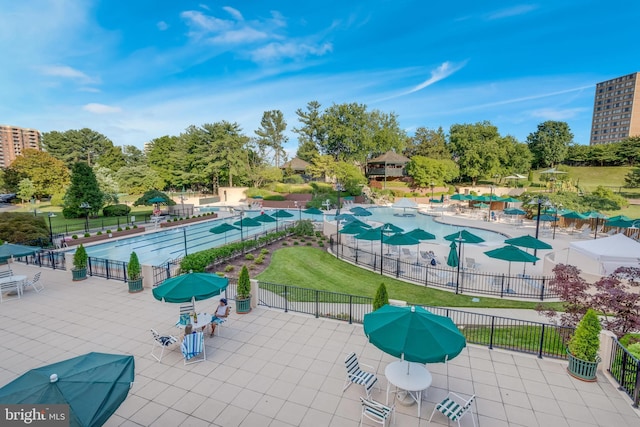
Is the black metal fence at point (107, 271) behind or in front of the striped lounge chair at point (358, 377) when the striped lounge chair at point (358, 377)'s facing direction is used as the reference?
behind

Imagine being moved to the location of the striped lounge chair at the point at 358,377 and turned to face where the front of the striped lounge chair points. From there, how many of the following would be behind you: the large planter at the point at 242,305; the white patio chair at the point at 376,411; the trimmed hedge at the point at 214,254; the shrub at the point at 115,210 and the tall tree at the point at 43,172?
4

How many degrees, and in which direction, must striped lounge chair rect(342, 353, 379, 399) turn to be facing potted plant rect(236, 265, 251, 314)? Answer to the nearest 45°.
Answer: approximately 180°

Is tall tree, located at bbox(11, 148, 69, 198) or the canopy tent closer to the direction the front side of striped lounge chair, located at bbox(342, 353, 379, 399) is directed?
the canopy tent

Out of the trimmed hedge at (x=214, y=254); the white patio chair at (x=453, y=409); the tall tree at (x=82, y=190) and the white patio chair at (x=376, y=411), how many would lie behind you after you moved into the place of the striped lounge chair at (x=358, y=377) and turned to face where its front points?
2

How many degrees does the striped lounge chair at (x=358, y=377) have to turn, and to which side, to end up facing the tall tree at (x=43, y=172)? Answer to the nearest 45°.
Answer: approximately 180°

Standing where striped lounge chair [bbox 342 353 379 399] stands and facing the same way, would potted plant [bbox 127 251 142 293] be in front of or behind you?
behind

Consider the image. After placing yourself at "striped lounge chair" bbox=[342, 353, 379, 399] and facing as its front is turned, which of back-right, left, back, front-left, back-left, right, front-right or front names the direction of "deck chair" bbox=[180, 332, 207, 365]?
back-right

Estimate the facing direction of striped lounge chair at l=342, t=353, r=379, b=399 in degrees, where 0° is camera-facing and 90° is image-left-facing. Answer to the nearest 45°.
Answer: approximately 315°
